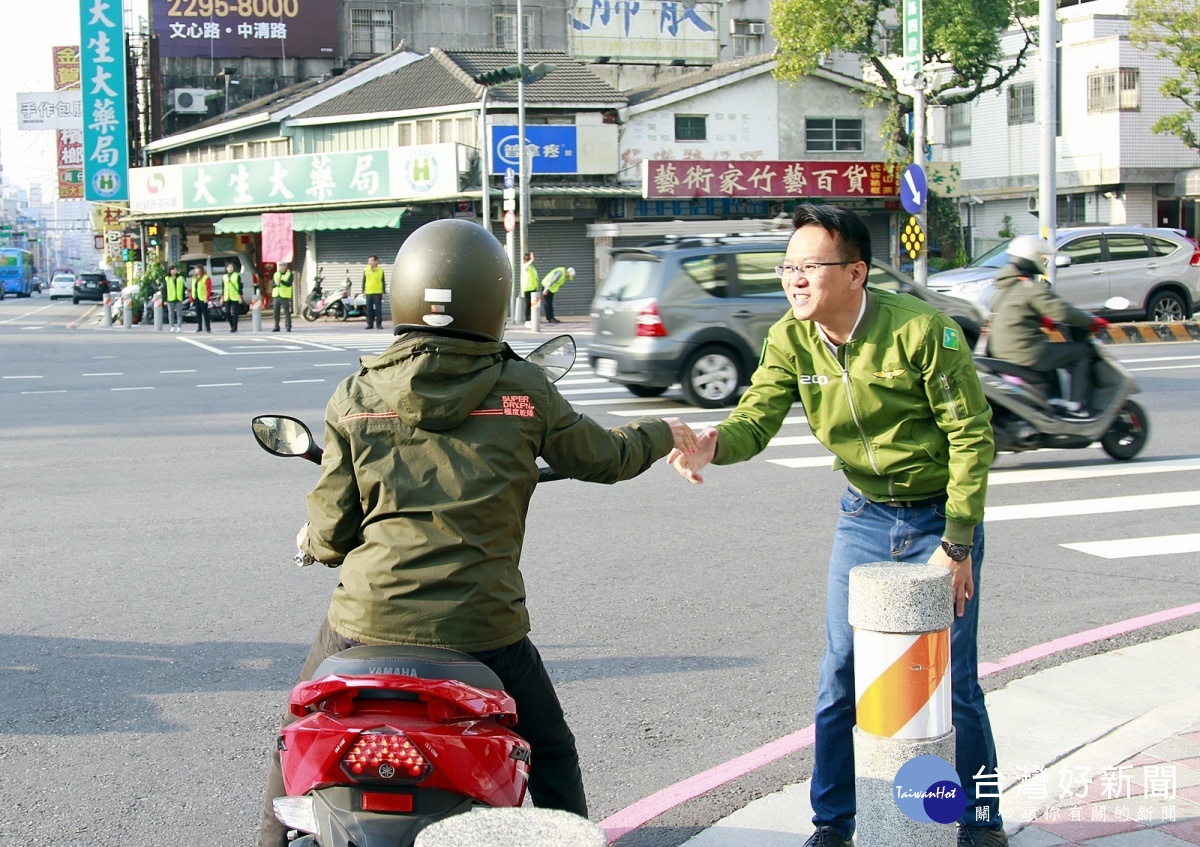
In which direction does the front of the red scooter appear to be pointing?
away from the camera

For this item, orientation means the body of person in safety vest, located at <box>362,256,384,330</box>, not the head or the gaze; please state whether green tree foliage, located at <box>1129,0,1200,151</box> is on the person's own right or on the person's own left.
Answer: on the person's own left

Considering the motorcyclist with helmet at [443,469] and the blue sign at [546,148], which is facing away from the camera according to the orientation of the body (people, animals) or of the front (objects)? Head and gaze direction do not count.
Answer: the motorcyclist with helmet

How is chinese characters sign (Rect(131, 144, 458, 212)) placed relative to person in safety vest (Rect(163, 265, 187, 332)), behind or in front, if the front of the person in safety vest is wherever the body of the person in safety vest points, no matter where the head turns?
behind

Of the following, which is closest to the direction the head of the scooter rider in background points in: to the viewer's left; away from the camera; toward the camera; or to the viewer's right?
to the viewer's right

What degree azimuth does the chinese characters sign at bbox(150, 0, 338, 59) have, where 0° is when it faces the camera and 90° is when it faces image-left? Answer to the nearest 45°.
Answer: approximately 0°

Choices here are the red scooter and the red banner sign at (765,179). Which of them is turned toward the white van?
the red scooter

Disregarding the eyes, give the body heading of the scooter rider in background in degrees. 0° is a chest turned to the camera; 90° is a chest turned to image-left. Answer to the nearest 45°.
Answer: approximately 270°

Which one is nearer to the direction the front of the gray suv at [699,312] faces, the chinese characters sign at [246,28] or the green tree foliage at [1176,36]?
the green tree foliage
